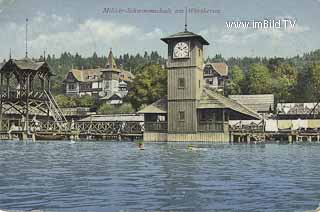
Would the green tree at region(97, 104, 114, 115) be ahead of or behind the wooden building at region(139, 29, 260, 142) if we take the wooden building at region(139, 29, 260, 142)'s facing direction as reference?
behind

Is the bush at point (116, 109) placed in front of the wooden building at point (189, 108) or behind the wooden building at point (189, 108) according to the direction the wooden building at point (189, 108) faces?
behind

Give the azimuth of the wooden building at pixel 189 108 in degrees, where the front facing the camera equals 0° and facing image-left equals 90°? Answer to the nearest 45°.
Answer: approximately 0°

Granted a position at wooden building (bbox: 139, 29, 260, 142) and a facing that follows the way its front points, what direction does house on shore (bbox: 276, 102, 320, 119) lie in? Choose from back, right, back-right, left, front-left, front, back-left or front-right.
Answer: back-left

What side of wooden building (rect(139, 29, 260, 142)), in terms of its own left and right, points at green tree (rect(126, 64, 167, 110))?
back

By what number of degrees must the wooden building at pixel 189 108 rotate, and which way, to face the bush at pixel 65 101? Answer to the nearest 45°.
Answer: approximately 135° to its right

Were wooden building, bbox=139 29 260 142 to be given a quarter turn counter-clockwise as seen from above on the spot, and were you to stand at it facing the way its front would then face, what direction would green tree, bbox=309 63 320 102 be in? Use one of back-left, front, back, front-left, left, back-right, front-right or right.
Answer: front-left
